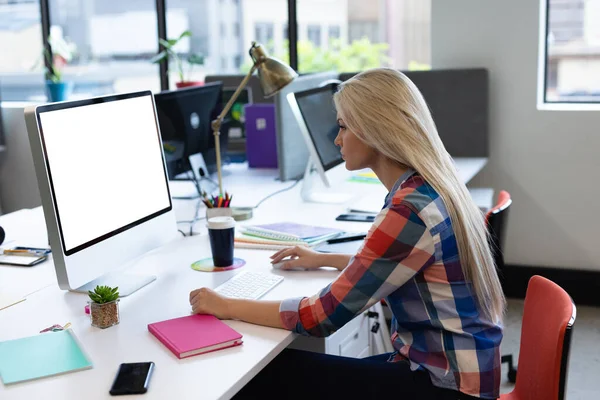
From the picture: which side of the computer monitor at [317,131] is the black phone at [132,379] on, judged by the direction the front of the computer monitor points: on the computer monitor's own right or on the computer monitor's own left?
on the computer monitor's own right

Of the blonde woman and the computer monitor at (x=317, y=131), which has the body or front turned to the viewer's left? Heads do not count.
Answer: the blonde woman

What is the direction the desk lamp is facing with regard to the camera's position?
facing to the right of the viewer

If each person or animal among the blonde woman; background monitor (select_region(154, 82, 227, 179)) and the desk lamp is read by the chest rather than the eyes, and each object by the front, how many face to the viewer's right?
1

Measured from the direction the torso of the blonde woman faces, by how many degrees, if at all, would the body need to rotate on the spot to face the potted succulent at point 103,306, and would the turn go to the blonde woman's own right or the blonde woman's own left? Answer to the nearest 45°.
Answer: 0° — they already face it

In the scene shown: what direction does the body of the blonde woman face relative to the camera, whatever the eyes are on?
to the viewer's left

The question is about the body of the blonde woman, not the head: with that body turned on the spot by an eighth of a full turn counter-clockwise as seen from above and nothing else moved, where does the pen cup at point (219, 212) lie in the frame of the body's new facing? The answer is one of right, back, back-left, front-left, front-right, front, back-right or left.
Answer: right

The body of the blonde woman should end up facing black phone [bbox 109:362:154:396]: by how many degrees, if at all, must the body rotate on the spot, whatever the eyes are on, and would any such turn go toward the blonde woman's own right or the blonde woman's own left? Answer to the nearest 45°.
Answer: approximately 45° to the blonde woman's own left

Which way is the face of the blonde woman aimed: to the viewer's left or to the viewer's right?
to the viewer's left

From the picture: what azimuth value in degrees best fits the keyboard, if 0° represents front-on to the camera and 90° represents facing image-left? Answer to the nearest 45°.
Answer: approximately 315°

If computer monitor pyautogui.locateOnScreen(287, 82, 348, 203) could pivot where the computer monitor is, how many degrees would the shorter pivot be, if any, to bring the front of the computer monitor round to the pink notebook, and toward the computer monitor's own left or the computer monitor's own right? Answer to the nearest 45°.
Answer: approximately 45° to the computer monitor's own right

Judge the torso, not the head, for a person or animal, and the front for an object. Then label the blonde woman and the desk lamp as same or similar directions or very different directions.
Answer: very different directions

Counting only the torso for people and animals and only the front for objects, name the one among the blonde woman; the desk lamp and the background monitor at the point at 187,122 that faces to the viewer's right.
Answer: the desk lamp
